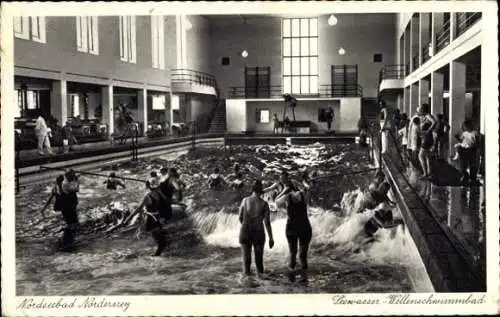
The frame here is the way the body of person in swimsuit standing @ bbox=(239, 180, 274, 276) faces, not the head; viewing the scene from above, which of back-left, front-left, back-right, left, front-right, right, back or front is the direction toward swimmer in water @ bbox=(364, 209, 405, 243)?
right

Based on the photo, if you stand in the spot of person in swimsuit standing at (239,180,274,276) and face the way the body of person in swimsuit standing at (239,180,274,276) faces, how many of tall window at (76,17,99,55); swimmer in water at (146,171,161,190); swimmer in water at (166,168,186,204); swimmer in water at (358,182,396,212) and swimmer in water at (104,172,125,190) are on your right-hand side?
1

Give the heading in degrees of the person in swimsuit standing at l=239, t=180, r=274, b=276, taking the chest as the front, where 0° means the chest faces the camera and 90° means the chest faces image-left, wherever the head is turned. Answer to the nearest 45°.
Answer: approximately 180°

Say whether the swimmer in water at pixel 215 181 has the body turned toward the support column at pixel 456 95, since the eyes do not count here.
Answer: no

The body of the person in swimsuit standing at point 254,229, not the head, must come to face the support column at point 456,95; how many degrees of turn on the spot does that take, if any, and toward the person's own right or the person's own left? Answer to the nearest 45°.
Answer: approximately 45° to the person's own right

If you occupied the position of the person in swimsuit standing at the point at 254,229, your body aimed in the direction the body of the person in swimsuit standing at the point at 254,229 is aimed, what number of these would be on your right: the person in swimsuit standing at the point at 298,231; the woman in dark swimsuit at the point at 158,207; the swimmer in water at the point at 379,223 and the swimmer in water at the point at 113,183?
2
